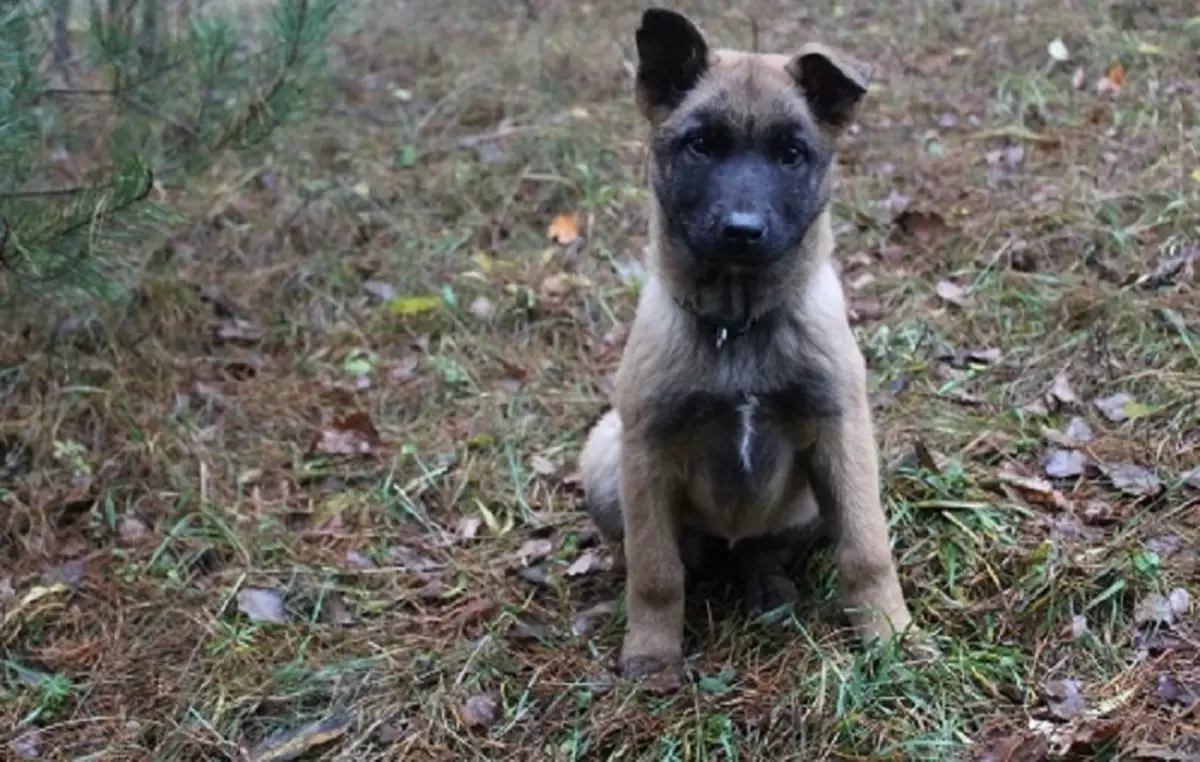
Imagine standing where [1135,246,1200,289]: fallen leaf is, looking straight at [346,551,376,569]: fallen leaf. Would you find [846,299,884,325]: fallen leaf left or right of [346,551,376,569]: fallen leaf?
right

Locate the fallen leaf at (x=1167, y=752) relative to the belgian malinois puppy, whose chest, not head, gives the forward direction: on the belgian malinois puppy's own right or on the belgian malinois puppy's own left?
on the belgian malinois puppy's own left

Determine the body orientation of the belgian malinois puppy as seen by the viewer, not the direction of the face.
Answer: toward the camera

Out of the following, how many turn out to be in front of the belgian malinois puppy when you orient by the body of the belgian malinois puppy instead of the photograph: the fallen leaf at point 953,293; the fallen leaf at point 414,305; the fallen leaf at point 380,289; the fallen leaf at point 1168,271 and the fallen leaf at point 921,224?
0

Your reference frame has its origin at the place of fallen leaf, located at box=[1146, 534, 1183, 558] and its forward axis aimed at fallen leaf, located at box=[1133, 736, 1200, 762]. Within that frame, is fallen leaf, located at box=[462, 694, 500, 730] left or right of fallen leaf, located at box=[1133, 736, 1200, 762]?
right

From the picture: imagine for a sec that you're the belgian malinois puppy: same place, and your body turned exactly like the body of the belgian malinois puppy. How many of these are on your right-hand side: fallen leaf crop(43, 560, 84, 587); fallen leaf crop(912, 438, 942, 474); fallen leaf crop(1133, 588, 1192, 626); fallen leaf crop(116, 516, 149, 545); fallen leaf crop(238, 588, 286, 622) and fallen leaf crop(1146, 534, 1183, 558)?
3

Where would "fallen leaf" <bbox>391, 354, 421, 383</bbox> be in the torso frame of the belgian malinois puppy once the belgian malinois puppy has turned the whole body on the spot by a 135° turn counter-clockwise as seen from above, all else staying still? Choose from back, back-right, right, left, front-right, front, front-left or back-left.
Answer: left

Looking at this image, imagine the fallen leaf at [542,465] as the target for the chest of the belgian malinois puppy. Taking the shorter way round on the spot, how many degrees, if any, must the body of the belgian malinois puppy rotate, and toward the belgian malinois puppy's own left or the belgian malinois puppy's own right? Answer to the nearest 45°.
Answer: approximately 135° to the belgian malinois puppy's own right

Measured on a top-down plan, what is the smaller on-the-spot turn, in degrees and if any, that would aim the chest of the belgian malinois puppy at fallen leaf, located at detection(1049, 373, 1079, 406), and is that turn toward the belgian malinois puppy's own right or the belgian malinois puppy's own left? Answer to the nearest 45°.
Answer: approximately 135° to the belgian malinois puppy's own left

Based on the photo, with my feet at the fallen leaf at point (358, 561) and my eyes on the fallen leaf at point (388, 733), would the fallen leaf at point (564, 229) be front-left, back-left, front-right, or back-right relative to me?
back-left

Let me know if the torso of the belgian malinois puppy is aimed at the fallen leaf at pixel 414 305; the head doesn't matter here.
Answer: no

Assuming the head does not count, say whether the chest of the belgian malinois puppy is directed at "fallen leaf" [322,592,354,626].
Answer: no

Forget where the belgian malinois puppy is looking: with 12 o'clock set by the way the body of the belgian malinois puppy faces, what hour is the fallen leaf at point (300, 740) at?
The fallen leaf is roughly at 2 o'clock from the belgian malinois puppy.

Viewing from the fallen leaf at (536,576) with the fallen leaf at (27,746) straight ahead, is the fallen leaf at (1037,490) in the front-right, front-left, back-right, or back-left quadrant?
back-left

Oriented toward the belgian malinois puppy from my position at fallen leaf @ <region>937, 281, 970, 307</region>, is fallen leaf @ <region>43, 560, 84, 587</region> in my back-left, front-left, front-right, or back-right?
front-right

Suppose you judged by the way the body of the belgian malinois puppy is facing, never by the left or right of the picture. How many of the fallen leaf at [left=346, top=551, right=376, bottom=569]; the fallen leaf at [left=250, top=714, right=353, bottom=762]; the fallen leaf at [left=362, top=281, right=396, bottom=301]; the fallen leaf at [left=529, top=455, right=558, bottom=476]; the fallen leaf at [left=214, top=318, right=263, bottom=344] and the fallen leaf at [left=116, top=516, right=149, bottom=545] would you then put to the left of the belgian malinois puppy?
0

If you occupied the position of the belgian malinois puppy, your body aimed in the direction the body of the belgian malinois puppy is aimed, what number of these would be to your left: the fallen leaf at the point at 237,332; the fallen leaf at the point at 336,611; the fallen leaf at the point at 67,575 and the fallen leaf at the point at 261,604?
0

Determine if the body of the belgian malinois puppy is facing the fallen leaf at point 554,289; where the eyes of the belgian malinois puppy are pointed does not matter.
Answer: no
